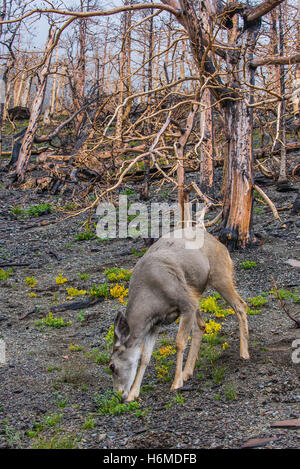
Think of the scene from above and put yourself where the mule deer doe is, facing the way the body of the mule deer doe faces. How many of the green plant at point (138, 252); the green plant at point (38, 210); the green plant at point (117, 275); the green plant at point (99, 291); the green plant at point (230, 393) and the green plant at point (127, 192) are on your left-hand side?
1

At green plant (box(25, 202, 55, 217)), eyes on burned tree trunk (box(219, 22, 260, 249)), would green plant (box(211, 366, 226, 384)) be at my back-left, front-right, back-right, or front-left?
front-right

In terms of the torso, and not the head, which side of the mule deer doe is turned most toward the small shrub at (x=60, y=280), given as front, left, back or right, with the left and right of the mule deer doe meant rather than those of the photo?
right

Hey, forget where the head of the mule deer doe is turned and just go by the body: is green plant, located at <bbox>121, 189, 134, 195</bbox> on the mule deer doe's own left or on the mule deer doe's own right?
on the mule deer doe's own right

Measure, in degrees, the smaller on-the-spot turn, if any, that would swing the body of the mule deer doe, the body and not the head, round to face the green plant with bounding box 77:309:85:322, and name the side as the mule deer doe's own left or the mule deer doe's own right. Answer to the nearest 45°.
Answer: approximately 90° to the mule deer doe's own right

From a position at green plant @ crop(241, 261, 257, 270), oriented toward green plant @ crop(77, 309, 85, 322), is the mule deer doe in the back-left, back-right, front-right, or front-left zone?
front-left

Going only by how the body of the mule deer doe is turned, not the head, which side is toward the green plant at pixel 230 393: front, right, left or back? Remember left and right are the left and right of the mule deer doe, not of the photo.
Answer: left

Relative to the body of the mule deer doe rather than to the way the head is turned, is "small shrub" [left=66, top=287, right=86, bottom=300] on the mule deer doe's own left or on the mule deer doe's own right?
on the mule deer doe's own right

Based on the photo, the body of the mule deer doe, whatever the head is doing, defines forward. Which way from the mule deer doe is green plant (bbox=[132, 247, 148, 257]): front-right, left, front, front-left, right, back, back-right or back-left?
back-right

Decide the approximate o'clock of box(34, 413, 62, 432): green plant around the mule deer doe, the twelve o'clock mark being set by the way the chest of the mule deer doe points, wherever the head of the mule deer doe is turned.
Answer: The green plant is roughly at 12 o'clock from the mule deer doe.

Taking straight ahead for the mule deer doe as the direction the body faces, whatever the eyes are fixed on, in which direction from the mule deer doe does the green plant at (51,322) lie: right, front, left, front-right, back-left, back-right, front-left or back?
right

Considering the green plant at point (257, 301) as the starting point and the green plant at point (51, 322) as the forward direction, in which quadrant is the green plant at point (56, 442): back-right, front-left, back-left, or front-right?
front-left

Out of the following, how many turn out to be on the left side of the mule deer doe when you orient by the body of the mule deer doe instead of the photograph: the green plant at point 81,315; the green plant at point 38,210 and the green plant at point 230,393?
1

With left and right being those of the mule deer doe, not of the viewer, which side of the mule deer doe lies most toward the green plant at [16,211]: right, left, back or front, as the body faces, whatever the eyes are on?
right

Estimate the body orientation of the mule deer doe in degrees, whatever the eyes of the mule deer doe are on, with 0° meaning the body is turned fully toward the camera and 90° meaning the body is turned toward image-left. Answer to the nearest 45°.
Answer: approximately 45°
